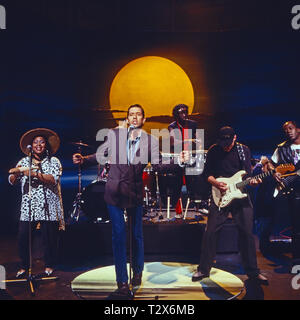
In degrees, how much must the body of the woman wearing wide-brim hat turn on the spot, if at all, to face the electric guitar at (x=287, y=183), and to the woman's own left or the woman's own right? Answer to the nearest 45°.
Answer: approximately 90° to the woman's own left

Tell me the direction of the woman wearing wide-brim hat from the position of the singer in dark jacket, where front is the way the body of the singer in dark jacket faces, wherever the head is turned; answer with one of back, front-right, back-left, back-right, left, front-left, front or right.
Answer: back-right

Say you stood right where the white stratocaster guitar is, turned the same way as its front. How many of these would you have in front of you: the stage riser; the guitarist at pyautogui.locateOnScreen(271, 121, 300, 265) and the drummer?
0

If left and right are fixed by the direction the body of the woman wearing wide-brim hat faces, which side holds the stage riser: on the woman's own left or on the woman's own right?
on the woman's own left

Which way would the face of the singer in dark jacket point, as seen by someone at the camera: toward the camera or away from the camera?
toward the camera

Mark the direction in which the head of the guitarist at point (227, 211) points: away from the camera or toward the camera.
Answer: toward the camera

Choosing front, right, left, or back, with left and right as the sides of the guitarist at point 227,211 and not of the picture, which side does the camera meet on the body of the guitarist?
front

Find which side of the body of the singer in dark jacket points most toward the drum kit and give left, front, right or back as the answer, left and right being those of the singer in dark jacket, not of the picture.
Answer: back

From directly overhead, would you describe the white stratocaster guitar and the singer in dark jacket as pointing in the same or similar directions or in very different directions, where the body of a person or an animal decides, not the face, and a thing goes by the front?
same or similar directions

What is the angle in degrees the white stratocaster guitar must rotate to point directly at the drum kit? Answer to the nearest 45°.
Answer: approximately 135° to its right

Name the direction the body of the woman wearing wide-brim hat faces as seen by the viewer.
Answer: toward the camera

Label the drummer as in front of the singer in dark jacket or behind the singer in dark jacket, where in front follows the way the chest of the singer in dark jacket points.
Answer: behind
